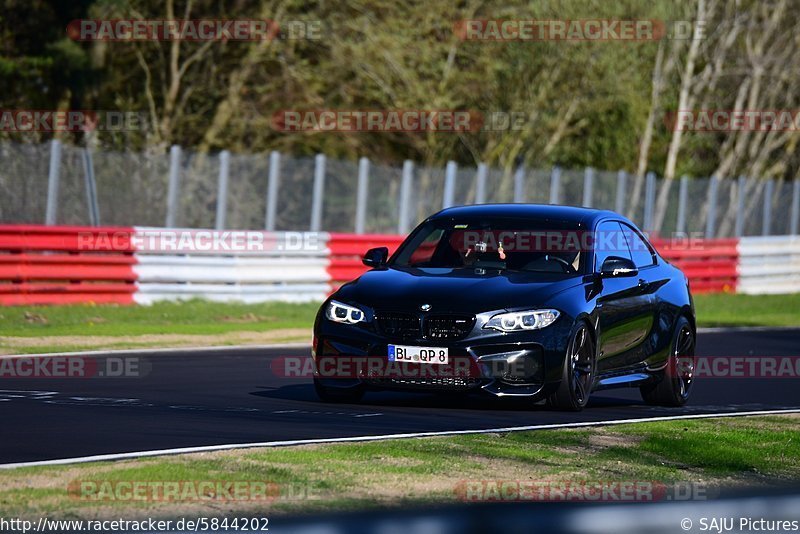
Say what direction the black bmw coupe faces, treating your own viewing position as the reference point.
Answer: facing the viewer and to the left of the viewer

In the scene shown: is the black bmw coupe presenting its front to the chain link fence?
no
